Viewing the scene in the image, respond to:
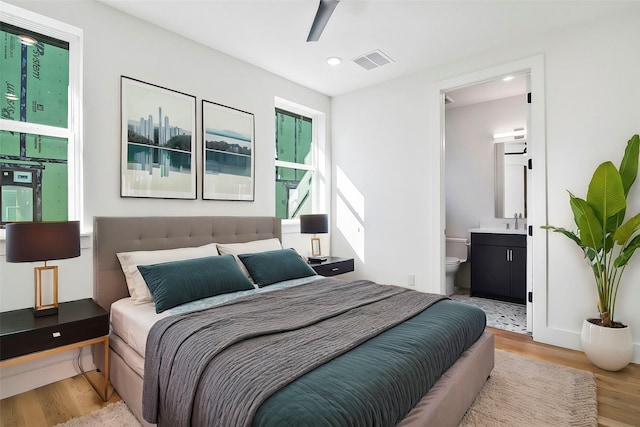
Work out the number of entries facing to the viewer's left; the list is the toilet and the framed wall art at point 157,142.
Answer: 0

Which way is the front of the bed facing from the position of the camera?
facing the viewer and to the right of the viewer

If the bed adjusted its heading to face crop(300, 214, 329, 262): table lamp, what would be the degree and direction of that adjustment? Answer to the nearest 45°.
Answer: approximately 90° to its left

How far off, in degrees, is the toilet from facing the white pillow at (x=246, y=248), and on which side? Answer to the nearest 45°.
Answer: approximately 45° to its right

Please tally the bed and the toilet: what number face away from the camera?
0

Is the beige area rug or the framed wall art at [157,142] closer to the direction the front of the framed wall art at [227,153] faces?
the beige area rug

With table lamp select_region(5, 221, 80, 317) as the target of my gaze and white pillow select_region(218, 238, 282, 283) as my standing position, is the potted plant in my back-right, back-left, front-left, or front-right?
back-left

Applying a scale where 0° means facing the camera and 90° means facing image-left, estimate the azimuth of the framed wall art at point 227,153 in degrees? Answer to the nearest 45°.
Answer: approximately 315°
